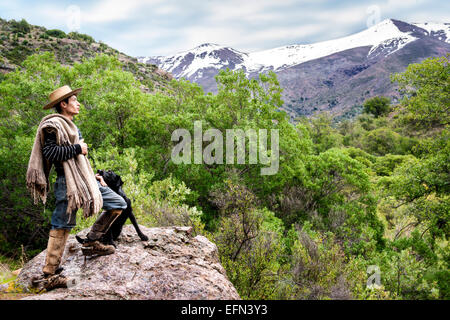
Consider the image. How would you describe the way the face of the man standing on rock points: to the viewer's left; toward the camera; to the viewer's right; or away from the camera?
to the viewer's right

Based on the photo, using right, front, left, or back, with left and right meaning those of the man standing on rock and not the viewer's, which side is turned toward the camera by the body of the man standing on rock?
right
